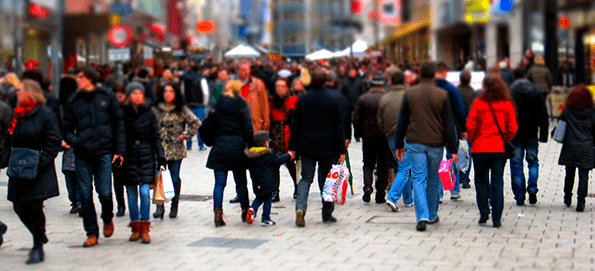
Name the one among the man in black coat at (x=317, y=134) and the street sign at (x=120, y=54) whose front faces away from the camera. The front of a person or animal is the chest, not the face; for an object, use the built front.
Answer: the man in black coat

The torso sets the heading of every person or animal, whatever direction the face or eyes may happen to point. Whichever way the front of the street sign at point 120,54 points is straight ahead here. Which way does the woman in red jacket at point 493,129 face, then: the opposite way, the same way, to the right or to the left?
the opposite way

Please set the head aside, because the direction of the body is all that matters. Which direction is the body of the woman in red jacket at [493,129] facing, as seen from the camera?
away from the camera

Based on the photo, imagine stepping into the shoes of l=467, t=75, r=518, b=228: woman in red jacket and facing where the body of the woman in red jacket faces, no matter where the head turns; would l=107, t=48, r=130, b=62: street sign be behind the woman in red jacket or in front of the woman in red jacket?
in front

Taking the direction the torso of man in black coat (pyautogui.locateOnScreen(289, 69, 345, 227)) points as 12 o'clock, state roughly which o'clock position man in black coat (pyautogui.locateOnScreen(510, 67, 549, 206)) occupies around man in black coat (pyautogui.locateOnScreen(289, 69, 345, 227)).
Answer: man in black coat (pyautogui.locateOnScreen(510, 67, 549, 206)) is roughly at 2 o'clock from man in black coat (pyautogui.locateOnScreen(289, 69, 345, 227)).

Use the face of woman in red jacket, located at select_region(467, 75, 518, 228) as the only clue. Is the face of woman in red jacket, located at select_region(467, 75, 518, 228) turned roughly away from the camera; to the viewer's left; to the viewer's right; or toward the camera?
away from the camera

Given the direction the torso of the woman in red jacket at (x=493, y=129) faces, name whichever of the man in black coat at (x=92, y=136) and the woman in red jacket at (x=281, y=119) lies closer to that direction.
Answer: the woman in red jacket

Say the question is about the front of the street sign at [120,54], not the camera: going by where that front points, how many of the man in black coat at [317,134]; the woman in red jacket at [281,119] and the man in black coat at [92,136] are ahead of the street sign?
3

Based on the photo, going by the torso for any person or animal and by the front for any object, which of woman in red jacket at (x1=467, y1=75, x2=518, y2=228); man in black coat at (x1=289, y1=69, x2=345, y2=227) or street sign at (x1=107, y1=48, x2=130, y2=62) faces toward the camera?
the street sign

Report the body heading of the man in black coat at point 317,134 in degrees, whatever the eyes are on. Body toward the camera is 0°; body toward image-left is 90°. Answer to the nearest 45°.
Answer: approximately 180°
